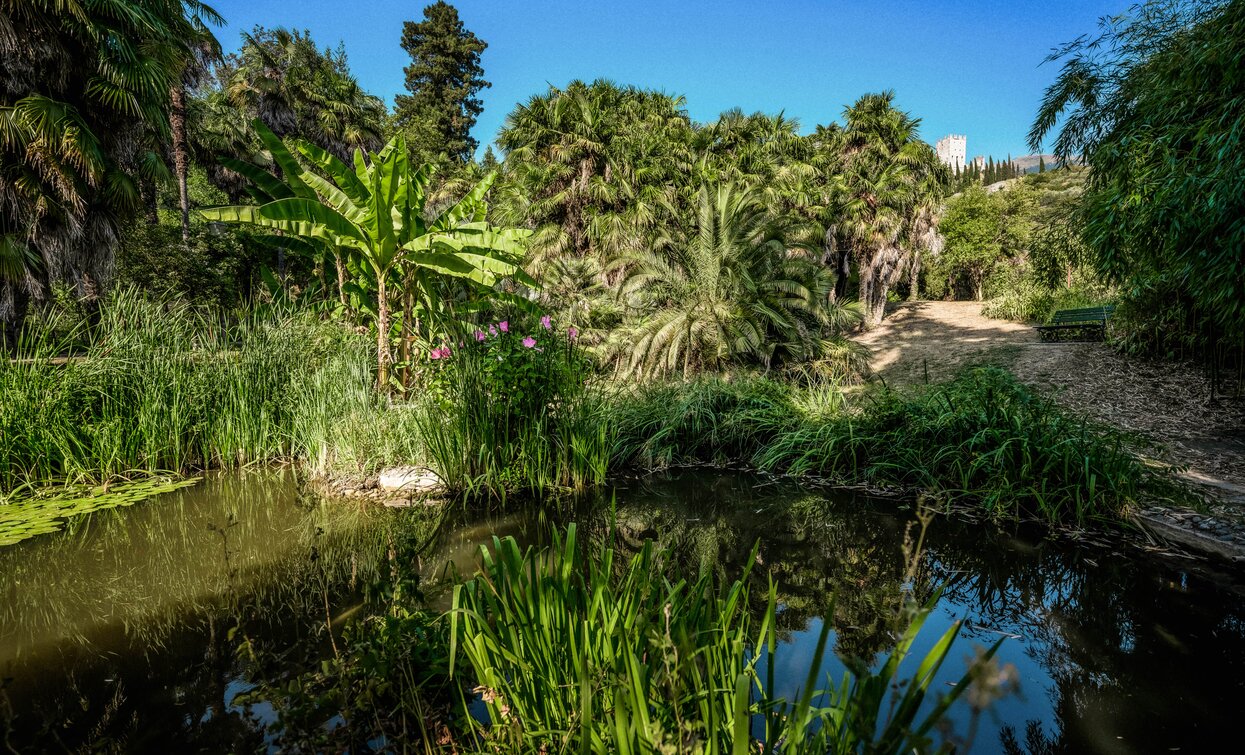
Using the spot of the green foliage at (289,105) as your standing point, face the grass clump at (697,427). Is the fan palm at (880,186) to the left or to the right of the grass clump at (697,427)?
left

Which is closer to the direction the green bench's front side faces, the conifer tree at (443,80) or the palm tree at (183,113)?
the palm tree

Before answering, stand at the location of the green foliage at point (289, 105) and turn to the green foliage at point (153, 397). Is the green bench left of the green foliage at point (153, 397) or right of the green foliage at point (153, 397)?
left

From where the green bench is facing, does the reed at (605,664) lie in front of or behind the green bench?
in front

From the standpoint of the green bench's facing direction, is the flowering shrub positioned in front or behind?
in front

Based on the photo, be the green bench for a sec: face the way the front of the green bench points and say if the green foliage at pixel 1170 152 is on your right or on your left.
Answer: on your left

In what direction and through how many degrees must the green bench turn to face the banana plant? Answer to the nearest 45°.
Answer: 0° — it already faces it

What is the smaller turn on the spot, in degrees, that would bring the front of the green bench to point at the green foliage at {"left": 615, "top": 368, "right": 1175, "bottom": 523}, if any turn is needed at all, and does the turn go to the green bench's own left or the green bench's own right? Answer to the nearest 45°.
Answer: approximately 45° to the green bench's own left

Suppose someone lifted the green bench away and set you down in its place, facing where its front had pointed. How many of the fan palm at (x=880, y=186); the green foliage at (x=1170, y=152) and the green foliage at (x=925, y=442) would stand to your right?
1

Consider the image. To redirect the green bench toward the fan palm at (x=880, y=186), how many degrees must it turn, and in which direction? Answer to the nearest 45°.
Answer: approximately 90° to its right

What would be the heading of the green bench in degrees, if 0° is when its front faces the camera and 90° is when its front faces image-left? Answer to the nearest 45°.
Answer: approximately 45°
